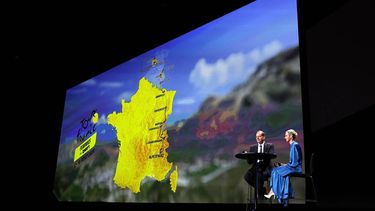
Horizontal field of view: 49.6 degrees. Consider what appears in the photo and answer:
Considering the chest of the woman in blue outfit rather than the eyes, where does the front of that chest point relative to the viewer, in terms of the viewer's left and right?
facing to the left of the viewer

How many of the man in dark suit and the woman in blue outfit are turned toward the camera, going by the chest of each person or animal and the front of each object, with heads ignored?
1

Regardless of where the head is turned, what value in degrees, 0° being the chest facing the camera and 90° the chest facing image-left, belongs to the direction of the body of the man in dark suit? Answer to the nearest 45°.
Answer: approximately 0°

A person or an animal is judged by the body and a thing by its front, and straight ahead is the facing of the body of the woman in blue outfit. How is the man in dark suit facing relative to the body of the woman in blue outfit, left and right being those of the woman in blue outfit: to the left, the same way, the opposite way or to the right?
to the left
